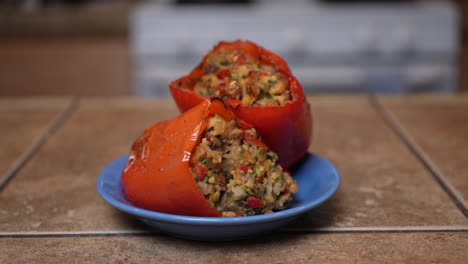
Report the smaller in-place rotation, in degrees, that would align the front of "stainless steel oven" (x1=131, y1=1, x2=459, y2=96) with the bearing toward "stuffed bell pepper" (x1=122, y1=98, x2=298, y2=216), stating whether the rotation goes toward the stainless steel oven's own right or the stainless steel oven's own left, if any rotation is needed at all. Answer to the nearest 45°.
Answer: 0° — it already faces it

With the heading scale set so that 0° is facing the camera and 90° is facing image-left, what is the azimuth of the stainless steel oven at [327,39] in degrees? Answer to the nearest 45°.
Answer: approximately 0°

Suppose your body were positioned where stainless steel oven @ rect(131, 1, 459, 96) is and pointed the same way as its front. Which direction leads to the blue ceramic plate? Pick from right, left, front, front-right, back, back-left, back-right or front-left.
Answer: front

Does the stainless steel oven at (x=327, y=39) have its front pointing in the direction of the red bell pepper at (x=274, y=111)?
yes
